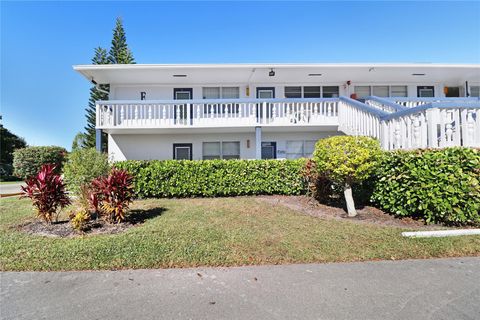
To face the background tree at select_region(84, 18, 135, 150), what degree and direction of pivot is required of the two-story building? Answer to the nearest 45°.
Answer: approximately 135° to its right

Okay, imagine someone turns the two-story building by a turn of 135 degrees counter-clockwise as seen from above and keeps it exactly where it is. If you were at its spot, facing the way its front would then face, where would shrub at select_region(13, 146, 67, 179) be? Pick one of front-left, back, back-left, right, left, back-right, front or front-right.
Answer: back-left

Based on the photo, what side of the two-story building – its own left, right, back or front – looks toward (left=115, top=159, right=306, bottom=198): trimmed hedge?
front

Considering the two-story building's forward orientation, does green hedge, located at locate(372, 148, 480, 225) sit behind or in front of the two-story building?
in front

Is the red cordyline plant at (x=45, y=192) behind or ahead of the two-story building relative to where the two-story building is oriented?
ahead

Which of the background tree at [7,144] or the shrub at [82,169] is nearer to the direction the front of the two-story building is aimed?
the shrub

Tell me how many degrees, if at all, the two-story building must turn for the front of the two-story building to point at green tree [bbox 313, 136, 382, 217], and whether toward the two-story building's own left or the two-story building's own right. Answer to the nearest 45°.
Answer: approximately 45° to the two-story building's own left

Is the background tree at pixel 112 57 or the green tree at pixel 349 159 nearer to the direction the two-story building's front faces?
the green tree

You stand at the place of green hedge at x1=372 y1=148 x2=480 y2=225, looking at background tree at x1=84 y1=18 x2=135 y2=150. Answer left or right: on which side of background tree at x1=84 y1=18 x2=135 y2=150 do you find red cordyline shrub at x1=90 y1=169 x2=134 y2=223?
left

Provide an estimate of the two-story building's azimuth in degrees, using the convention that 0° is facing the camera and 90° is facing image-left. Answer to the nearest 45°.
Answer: approximately 0°

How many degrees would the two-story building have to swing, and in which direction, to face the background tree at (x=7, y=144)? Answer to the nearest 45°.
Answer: approximately 135° to its right
